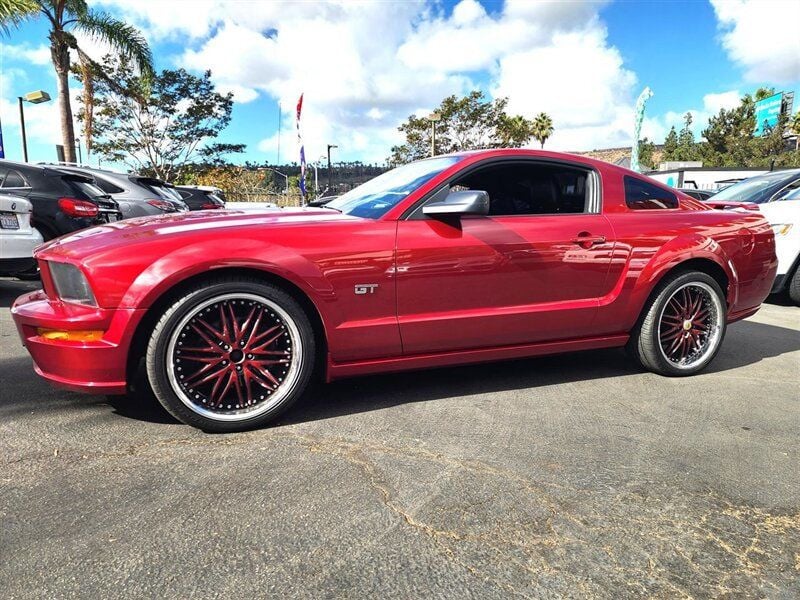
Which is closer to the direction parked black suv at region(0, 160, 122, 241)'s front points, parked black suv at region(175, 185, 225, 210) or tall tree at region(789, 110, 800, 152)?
the parked black suv

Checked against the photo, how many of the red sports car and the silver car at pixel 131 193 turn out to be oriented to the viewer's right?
0

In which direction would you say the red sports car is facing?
to the viewer's left

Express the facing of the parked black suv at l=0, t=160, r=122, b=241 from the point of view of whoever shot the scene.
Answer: facing away from the viewer and to the left of the viewer

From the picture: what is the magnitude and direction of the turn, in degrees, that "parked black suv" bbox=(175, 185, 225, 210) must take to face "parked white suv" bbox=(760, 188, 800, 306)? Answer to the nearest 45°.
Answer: approximately 180°

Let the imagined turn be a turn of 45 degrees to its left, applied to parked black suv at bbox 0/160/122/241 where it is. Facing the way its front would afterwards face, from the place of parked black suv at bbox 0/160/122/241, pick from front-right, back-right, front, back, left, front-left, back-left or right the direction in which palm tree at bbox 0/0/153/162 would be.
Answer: right

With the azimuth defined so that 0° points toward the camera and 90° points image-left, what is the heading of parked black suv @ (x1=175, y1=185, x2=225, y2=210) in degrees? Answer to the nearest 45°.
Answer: approximately 135°

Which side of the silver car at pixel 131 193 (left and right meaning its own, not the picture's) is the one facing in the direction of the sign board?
right

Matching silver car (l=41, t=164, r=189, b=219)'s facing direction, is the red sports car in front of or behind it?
behind

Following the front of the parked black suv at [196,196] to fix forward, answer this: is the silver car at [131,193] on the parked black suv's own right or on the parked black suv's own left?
on the parked black suv's own left

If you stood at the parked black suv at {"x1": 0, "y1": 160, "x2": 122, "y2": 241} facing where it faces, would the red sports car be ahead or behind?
behind

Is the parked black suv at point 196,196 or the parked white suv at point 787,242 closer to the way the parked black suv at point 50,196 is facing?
the parked black suv

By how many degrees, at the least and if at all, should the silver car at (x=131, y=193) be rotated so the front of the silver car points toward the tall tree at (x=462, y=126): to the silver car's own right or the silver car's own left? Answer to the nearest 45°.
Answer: approximately 90° to the silver car's own right

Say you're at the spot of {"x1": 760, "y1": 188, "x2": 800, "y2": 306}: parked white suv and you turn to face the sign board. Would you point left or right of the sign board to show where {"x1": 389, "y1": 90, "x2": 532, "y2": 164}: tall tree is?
left

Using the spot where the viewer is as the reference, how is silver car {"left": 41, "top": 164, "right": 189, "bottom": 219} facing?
facing away from the viewer and to the left of the viewer
